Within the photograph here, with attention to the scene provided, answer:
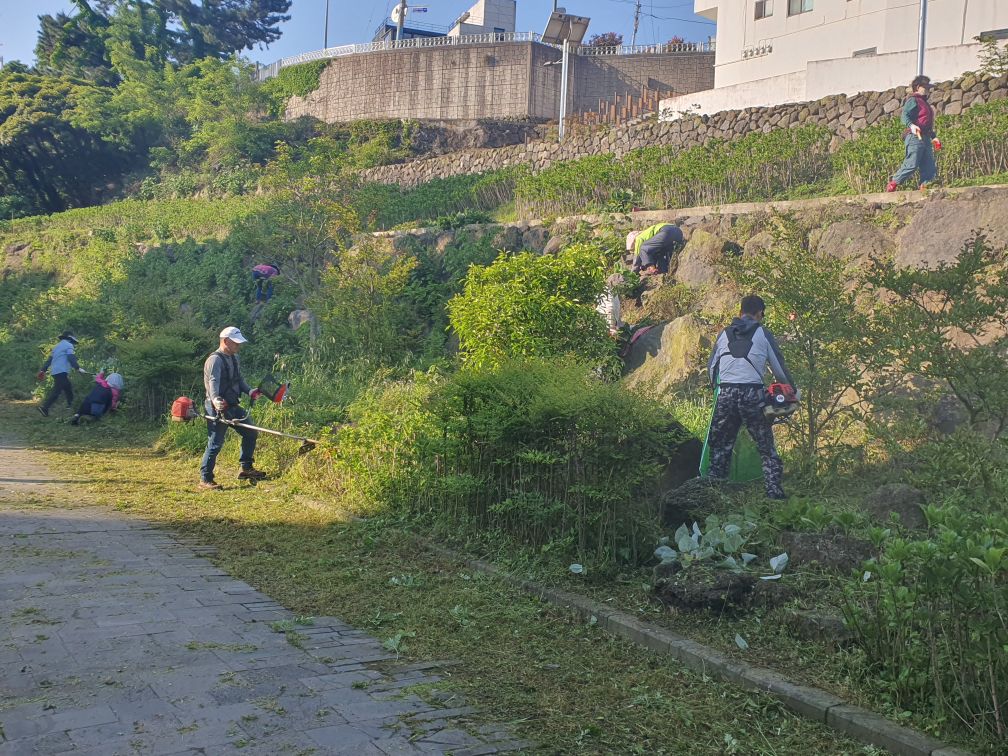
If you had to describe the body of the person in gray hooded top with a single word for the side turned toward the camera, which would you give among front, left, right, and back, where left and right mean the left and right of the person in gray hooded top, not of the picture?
back

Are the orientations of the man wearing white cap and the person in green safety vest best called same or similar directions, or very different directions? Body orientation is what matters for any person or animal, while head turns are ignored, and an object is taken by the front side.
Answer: very different directions

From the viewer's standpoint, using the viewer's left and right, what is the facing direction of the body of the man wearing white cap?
facing to the right of the viewer

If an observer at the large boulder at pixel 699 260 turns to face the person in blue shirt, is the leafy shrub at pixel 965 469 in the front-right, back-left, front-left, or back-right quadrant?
back-left

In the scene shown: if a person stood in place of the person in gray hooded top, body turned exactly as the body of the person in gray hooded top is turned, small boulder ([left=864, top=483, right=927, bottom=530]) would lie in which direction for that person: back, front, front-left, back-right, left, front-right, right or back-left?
back-right

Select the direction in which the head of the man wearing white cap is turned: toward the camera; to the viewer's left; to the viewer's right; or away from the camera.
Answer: to the viewer's right
